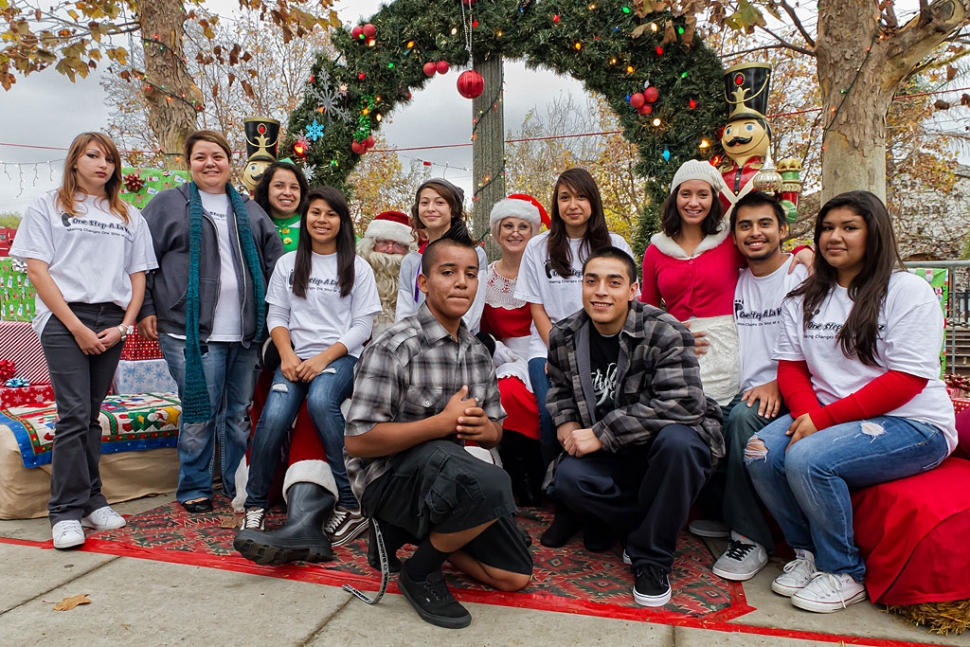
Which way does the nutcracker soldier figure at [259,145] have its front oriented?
toward the camera

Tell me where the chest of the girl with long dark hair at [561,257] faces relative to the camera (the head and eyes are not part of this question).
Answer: toward the camera

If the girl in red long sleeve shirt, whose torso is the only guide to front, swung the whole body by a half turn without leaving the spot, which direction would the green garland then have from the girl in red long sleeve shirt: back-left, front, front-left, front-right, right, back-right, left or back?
left

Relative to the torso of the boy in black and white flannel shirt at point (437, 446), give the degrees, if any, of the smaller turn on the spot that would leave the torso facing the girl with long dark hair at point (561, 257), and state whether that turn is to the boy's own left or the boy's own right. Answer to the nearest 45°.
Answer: approximately 90° to the boy's own left

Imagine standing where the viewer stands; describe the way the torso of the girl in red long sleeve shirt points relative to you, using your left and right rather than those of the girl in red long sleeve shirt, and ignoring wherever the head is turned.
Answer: facing the viewer and to the left of the viewer

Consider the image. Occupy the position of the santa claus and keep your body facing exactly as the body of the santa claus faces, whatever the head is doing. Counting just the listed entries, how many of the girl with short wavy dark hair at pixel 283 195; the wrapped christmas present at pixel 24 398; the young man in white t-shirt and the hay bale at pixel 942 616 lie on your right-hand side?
2

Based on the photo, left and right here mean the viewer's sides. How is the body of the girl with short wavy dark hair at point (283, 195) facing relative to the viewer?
facing the viewer

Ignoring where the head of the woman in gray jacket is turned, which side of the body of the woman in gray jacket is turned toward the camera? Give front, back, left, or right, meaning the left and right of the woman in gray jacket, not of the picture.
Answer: front

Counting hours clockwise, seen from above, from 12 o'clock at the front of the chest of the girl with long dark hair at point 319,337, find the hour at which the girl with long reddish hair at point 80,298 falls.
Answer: the girl with long reddish hair at point 80,298 is roughly at 3 o'clock from the girl with long dark hair at point 319,337.
